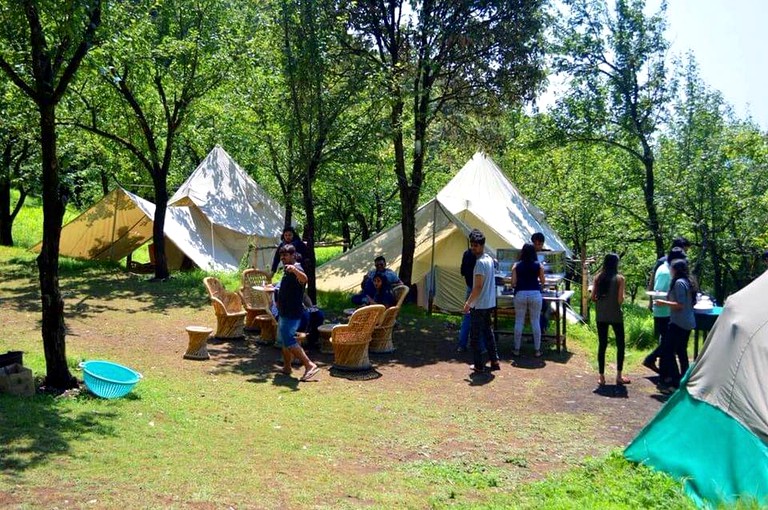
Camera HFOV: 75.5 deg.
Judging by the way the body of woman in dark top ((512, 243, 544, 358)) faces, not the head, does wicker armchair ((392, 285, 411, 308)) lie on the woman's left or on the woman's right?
on the woman's left

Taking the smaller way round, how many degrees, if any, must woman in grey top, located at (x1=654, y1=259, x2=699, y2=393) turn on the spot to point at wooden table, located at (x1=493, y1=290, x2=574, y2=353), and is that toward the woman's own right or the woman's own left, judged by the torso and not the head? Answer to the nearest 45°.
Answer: approximately 45° to the woman's own right

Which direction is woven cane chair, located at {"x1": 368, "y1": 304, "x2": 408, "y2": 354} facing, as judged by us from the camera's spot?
facing to the left of the viewer

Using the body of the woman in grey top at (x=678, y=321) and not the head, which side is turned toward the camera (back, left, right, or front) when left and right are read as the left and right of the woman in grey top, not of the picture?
left

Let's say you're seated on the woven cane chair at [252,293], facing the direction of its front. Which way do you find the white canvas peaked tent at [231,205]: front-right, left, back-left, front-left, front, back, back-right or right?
back-left

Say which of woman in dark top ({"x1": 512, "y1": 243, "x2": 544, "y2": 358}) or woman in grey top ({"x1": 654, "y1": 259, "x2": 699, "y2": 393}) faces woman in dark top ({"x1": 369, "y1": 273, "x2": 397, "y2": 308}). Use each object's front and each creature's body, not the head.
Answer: woman in grey top ({"x1": 654, "y1": 259, "x2": 699, "y2": 393})

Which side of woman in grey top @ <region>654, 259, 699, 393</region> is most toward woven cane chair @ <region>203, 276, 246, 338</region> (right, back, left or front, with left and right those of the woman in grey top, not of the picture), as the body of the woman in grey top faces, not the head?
front

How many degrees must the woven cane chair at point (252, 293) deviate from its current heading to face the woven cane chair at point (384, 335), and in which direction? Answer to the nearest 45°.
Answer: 0° — it already faces it

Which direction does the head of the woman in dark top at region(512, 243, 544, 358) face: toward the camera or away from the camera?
away from the camera

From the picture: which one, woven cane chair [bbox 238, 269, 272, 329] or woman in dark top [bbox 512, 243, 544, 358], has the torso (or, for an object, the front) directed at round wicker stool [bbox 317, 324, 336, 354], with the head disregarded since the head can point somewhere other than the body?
the woven cane chair

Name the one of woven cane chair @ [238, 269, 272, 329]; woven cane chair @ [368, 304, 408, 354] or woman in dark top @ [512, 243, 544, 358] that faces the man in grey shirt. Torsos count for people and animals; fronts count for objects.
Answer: woven cane chair @ [238, 269, 272, 329]
